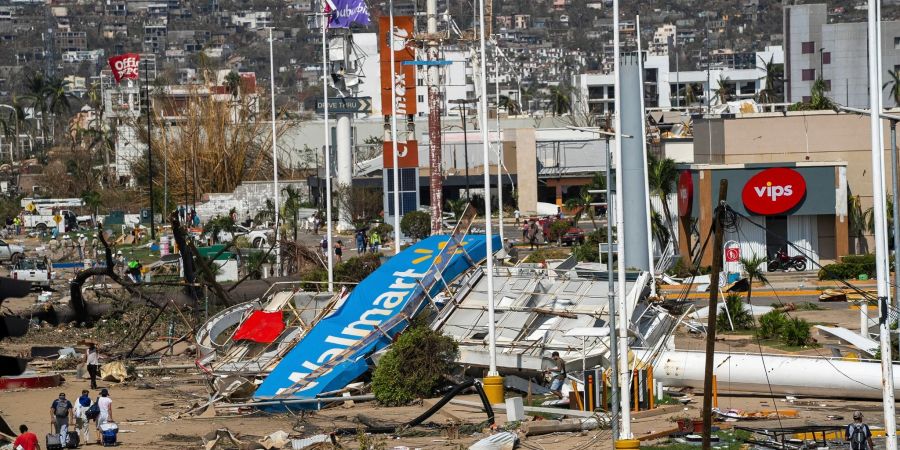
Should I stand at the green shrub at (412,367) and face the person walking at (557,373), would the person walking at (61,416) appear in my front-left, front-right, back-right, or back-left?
back-right

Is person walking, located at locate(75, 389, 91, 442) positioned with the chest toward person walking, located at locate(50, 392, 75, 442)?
no

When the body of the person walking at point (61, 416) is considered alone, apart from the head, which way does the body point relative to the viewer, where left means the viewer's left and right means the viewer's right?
facing away from the viewer

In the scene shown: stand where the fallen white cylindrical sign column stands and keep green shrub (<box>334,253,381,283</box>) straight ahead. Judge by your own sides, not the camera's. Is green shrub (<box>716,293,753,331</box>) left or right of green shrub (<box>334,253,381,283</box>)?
right

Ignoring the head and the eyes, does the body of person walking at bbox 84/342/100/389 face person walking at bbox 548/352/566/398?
no

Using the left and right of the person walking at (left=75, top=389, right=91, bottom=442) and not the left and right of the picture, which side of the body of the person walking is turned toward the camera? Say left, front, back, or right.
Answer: back

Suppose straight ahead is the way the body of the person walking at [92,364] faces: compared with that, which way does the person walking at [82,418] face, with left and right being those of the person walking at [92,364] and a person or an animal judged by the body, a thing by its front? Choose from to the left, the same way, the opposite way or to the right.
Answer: the same way

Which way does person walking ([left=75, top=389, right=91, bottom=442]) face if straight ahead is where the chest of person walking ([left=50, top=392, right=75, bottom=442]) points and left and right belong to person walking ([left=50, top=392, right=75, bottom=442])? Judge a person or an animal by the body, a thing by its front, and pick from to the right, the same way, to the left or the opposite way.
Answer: the same way

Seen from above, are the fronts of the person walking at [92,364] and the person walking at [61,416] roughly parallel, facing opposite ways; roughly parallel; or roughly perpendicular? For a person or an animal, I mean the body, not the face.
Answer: roughly parallel

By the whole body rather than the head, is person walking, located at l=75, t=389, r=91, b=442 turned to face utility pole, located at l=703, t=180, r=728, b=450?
no

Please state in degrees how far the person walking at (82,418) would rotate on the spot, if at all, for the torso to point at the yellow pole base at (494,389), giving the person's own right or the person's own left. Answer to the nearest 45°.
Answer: approximately 90° to the person's own right
